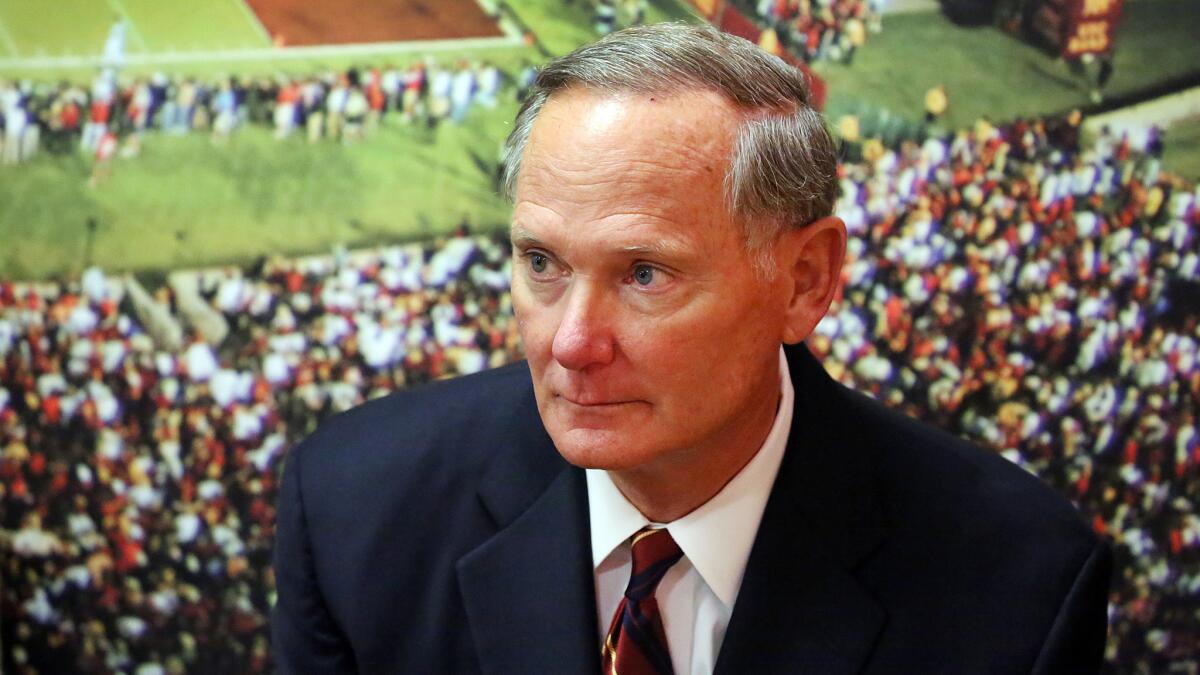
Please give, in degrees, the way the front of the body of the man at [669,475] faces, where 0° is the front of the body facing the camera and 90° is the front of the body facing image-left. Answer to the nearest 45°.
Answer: approximately 45°

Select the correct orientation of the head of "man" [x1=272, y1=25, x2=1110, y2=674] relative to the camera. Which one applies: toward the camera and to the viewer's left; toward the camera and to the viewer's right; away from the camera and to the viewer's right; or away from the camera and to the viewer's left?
toward the camera and to the viewer's left
